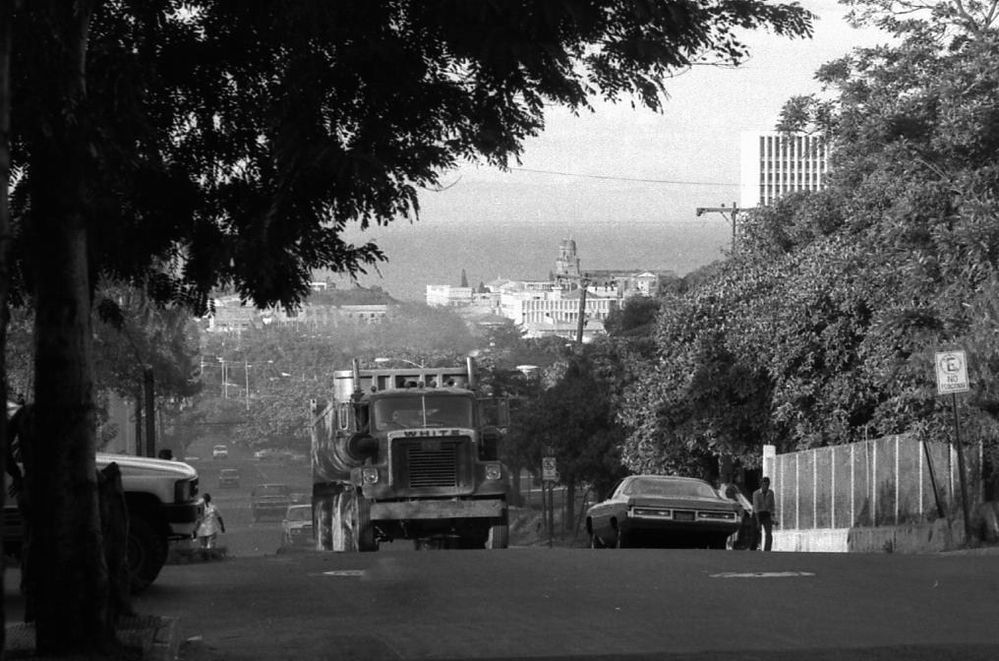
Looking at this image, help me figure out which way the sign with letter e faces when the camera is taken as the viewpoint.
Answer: facing the viewer

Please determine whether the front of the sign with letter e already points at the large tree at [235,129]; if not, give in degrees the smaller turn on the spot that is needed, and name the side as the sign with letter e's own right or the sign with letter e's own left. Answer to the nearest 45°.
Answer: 0° — it already faces it

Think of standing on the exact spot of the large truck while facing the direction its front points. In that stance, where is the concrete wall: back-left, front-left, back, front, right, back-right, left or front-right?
left

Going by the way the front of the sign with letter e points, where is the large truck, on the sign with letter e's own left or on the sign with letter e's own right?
on the sign with letter e's own right

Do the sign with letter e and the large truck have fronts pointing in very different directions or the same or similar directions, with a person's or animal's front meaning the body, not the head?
same or similar directions

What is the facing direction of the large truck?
toward the camera

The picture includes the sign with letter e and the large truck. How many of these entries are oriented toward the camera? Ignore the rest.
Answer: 2

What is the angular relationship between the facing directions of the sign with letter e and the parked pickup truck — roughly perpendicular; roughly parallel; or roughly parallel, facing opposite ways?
roughly perpendicular

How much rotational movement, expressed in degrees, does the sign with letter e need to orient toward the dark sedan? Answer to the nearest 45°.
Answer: approximately 135° to its right

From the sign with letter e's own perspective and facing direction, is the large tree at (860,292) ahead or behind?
behind

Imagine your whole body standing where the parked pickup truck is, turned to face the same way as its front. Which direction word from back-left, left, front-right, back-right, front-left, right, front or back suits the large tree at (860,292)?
left

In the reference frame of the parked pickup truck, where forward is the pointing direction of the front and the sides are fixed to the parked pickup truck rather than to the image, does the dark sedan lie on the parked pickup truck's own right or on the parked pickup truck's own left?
on the parked pickup truck's own left

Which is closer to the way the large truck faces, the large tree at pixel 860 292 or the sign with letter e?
the sign with letter e

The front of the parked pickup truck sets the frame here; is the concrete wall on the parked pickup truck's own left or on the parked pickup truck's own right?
on the parked pickup truck's own left
